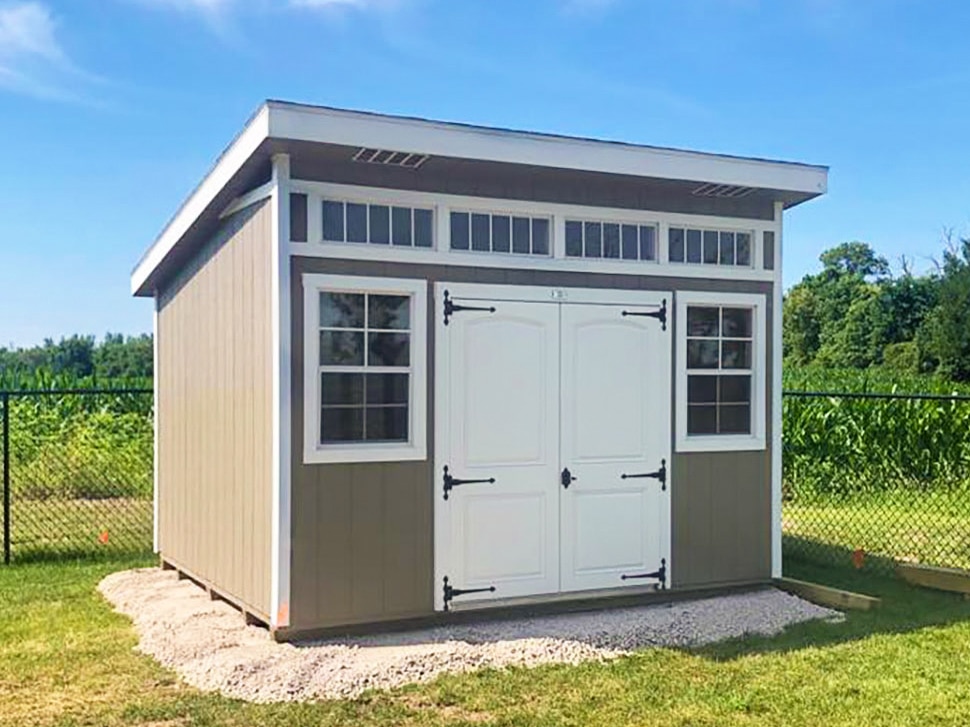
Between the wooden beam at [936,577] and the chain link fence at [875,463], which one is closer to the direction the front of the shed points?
the wooden beam

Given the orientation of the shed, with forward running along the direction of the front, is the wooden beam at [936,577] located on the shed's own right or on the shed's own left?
on the shed's own left

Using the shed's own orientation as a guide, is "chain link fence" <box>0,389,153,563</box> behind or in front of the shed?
behind

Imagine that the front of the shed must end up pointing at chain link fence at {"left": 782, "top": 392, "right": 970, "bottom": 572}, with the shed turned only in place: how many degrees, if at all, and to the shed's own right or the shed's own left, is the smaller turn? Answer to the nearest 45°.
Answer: approximately 90° to the shed's own left

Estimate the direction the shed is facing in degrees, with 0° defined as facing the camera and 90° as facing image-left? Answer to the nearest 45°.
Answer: approximately 315°
